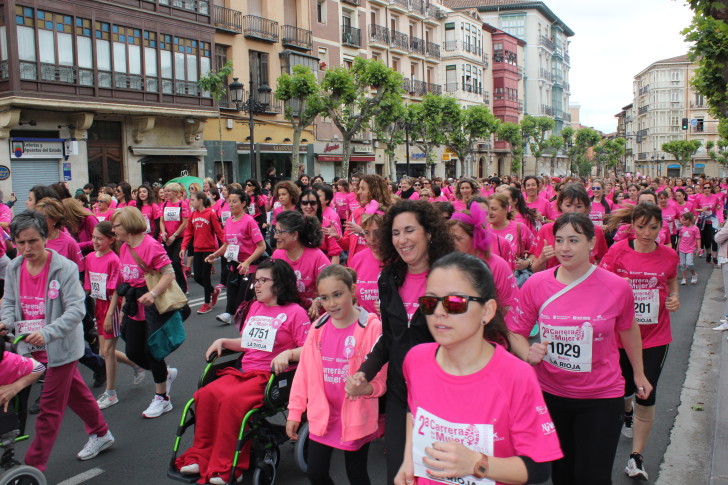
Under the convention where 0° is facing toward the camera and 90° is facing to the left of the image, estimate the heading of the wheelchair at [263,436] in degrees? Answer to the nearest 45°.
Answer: approximately 45°

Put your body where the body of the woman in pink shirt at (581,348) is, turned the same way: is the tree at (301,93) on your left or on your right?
on your right

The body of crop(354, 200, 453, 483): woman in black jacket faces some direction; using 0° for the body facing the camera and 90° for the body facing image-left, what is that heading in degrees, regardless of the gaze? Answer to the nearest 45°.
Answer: approximately 45°

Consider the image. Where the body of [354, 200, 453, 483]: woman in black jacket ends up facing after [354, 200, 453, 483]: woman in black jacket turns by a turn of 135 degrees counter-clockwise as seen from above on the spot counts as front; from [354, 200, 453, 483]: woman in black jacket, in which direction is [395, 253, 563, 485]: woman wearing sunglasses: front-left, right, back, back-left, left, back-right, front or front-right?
right

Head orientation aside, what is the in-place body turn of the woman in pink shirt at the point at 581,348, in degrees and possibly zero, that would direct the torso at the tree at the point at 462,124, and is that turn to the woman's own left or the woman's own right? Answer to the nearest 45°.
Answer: approximately 135° to the woman's own right

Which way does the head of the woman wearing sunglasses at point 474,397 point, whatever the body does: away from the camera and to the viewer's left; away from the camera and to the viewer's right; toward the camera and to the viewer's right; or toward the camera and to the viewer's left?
toward the camera and to the viewer's left

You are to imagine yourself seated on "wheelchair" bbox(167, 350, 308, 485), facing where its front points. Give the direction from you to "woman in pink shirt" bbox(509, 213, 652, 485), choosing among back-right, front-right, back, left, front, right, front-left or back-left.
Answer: left

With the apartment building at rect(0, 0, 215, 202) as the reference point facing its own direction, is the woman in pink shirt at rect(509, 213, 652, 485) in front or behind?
in front

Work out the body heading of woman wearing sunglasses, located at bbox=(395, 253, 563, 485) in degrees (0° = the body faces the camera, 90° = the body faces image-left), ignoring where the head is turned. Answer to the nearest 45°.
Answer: approximately 45°

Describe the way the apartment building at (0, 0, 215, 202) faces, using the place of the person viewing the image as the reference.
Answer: facing the viewer and to the right of the viewer

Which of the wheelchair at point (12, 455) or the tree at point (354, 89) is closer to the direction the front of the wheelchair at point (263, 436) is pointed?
the wheelchair
